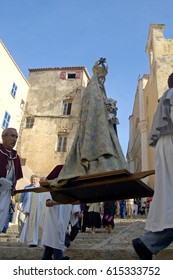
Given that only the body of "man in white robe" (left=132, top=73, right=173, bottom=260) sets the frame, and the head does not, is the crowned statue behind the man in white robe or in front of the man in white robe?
behind
